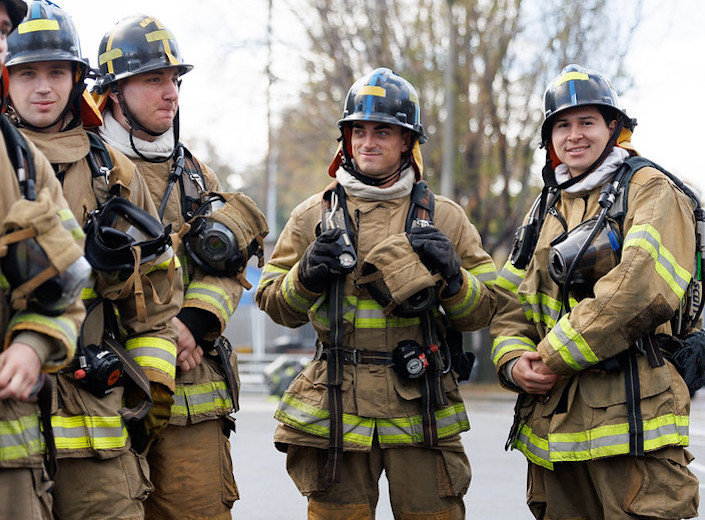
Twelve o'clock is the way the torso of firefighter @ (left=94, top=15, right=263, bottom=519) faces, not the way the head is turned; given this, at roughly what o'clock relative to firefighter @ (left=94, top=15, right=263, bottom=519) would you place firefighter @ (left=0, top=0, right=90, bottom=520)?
firefighter @ (left=0, top=0, right=90, bottom=520) is roughly at 2 o'clock from firefighter @ (left=94, top=15, right=263, bottom=519).

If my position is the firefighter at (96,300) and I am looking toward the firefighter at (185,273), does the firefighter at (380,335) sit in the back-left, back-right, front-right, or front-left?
front-right

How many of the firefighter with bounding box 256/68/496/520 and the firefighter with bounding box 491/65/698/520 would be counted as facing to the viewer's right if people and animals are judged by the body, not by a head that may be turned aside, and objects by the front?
0

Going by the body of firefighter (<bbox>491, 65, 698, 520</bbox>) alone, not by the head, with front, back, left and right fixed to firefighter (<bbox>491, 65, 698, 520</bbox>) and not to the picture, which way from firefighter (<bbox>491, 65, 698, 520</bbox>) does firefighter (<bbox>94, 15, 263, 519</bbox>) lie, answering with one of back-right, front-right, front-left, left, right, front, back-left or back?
front-right

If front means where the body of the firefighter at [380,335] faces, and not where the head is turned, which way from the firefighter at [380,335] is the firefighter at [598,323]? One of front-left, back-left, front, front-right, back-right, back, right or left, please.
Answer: left

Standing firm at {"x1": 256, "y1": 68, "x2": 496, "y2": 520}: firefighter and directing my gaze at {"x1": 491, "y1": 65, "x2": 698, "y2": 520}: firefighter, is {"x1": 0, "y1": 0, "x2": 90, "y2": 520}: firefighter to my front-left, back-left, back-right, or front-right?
back-right

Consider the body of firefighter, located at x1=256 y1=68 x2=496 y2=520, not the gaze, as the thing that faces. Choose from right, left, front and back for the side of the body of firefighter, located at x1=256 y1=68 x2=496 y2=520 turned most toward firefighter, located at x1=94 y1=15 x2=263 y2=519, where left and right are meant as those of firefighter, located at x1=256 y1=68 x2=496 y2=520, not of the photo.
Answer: right

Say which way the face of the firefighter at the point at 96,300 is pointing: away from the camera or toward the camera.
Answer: toward the camera

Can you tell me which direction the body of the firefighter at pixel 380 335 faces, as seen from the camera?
toward the camera

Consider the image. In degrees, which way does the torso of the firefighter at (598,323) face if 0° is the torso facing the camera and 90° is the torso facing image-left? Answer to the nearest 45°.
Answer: approximately 45°

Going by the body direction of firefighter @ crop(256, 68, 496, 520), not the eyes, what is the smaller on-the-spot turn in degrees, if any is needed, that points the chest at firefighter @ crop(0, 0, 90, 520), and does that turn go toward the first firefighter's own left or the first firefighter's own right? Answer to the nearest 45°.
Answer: approximately 45° to the first firefighter's own right

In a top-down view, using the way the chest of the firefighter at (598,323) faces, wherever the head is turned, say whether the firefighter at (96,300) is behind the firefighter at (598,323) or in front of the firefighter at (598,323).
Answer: in front

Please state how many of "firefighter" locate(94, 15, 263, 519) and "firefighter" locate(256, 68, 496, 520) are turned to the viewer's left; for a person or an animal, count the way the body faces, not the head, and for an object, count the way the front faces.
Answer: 0

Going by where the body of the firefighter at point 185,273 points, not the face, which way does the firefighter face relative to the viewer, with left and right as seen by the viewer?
facing the viewer and to the right of the viewer

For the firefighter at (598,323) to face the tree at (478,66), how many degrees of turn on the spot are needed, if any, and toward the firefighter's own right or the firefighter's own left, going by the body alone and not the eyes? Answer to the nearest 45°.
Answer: approximately 135° to the firefighter's own right
